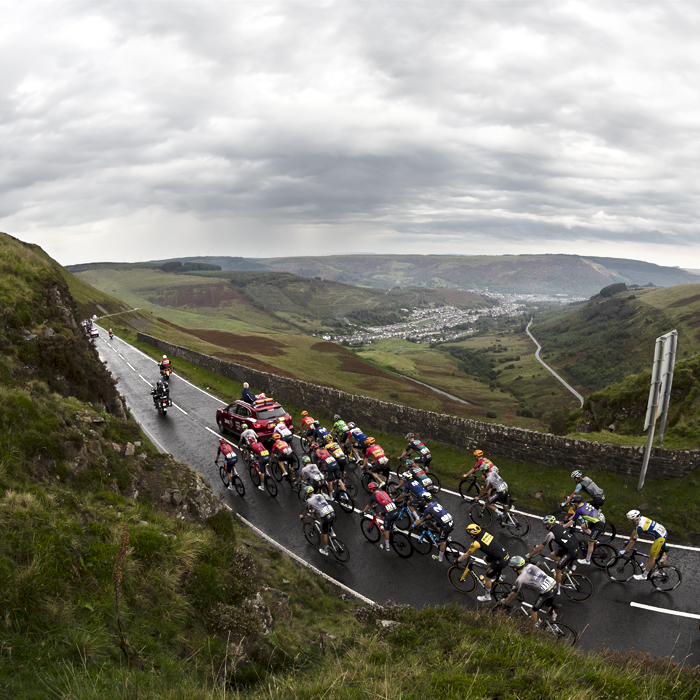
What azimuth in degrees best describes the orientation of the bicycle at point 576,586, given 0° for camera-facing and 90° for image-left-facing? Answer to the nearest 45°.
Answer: approximately 135°

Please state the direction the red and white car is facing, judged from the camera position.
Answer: facing away from the viewer and to the left of the viewer

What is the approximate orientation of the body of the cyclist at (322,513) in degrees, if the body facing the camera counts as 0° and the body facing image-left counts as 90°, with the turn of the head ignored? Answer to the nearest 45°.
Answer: approximately 135°

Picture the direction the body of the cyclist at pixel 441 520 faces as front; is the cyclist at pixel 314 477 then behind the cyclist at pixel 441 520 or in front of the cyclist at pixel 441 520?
in front

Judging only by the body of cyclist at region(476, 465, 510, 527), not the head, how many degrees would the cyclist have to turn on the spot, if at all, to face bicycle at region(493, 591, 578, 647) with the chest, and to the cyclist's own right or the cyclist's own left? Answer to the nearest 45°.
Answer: approximately 135° to the cyclist's own left

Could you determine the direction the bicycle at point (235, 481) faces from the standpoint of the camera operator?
facing away from the viewer and to the left of the viewer

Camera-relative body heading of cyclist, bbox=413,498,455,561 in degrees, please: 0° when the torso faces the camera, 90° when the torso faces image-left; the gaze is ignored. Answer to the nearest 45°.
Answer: approximately 135°

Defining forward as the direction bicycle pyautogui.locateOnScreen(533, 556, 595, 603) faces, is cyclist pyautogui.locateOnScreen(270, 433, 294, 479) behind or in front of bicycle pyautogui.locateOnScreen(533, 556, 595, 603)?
in front

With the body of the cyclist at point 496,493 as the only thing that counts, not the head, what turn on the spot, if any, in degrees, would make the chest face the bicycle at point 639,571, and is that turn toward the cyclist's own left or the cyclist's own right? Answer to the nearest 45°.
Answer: approximately 180°
